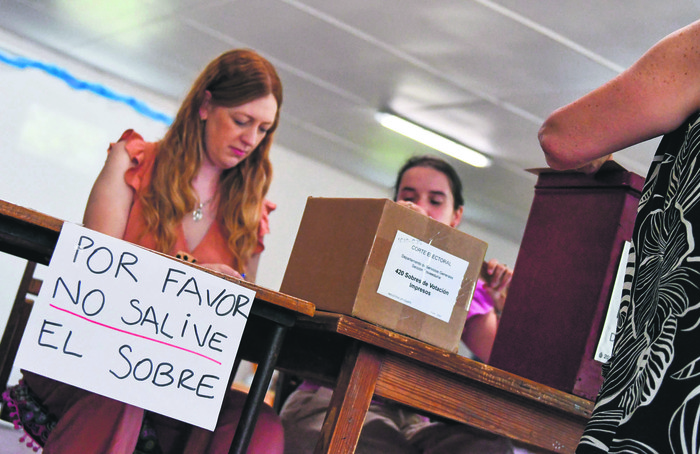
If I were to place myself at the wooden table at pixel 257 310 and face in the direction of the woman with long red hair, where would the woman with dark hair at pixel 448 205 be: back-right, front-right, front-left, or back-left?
front-right

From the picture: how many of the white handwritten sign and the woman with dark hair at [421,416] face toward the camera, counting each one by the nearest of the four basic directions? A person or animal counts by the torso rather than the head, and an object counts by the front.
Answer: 2

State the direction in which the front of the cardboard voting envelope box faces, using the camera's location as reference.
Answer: facing the viewer and to the right of the viewer

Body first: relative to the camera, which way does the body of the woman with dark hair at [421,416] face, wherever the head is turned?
toward the camera

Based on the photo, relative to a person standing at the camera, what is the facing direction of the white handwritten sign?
facing the viewer

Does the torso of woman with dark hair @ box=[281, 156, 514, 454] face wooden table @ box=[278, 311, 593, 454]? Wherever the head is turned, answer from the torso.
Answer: yes

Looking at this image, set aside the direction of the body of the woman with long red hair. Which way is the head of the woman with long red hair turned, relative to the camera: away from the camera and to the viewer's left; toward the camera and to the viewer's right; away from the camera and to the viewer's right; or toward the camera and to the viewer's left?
toward the camera and to the viewer's right

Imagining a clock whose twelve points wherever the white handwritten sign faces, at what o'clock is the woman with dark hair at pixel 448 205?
The woman with dark hair is roughly at 7 o'clock from the white handwritten sign.
